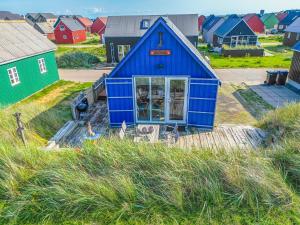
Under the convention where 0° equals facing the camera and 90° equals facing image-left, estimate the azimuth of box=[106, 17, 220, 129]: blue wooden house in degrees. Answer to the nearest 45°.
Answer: approximately 0°

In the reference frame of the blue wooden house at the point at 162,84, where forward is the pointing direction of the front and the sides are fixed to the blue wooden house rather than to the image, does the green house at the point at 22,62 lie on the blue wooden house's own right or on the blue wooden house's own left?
on the blue wooden house's own right

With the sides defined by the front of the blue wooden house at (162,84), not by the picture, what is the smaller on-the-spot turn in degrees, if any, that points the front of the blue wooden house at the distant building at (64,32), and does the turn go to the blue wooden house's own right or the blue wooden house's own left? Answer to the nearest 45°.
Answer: approximately 135° to the blue wooden house's own right

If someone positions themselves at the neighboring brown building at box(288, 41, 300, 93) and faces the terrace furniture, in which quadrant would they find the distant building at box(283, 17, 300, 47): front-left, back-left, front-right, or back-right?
back-right

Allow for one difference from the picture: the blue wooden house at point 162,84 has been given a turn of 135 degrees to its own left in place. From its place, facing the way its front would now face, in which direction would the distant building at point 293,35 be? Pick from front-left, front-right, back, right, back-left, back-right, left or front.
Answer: front

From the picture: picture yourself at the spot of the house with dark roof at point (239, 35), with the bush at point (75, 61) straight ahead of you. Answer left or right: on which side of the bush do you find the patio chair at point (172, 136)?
left

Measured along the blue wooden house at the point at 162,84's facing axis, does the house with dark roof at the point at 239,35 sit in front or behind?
behind

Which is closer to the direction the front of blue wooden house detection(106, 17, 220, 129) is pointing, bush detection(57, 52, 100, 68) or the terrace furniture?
the terrace furniture

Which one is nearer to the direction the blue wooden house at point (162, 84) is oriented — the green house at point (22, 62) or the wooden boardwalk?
the wooden boardwalk

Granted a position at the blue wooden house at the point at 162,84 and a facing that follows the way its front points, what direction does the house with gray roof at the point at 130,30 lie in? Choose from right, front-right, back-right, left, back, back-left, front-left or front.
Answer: back

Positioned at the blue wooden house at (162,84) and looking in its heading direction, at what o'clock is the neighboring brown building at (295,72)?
The neighboring brown building is roughly at 8 o'clock from the blue wooden house.
